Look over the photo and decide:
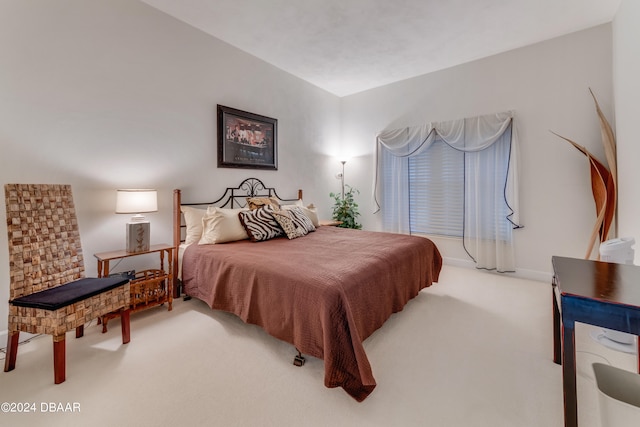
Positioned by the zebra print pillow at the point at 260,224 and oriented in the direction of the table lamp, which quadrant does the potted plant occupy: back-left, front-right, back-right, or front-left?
back-right

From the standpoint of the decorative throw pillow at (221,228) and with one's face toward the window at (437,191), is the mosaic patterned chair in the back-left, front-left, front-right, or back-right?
back-right

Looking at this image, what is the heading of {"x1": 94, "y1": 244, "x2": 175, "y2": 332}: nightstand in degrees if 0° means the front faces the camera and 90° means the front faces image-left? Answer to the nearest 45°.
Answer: approximately 315°

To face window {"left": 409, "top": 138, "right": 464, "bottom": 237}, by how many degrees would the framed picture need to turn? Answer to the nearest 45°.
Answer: approximately 45° to its left

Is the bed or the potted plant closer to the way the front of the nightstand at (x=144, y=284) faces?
the bed

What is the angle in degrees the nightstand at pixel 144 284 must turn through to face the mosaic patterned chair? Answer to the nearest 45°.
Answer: approximately 90° to its right

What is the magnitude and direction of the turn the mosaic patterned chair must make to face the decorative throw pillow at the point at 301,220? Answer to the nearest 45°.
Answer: approximately 45° to its left
